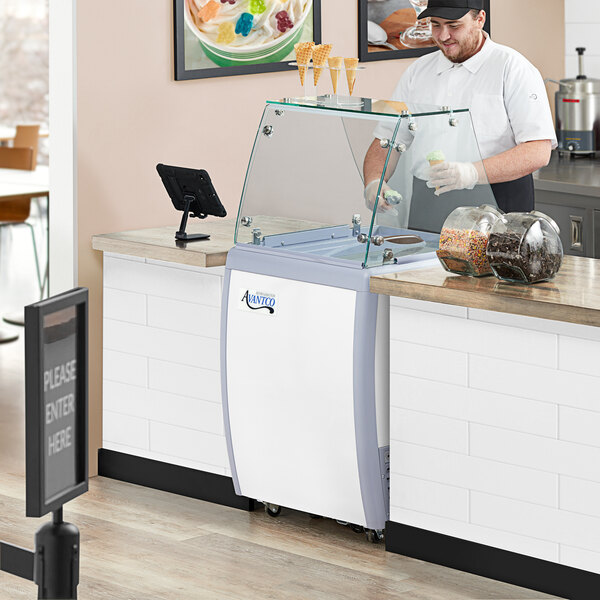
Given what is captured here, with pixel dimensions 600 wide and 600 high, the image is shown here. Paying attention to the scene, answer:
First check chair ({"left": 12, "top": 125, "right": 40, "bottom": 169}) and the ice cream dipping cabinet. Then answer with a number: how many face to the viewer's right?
0

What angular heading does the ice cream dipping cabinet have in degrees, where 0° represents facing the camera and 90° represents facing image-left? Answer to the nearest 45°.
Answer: approximately 45°

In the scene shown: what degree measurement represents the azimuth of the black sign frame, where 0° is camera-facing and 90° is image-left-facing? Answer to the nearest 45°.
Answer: approximately 315°

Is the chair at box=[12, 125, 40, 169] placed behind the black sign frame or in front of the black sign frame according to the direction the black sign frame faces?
behind

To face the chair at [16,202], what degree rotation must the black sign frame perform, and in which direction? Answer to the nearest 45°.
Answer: approximately 135° to its left
